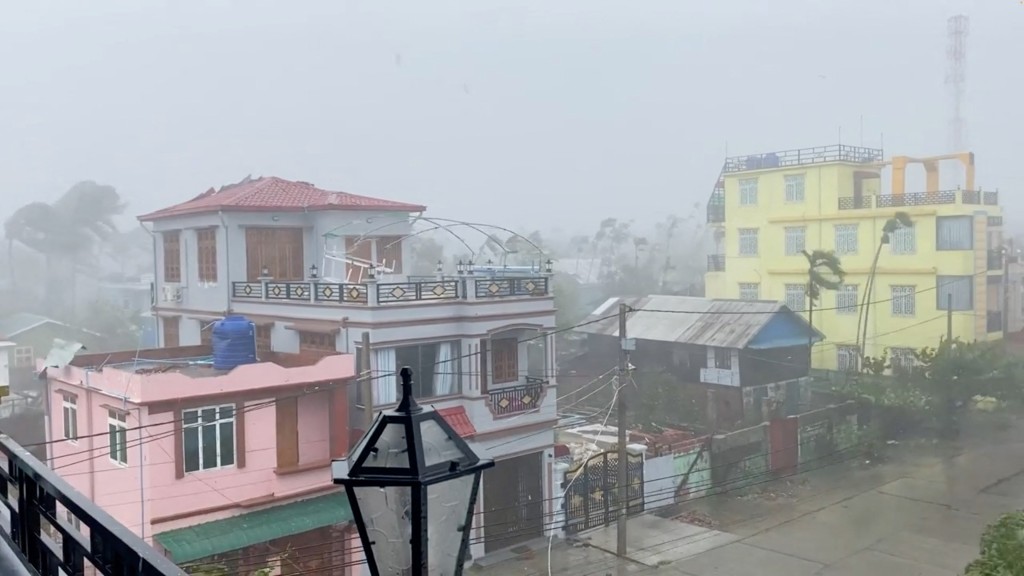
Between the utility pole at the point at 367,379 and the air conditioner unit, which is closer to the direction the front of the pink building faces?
the utility pole

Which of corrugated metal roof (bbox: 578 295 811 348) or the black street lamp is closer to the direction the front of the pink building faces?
the black street lamp

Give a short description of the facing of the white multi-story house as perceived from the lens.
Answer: facing the viewer and to the right of the viewer

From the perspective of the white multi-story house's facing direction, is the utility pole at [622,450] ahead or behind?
ahead

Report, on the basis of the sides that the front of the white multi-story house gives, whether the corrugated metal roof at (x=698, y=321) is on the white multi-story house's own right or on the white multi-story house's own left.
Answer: on the white multi-story house's own left

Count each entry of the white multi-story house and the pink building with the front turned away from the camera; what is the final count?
0

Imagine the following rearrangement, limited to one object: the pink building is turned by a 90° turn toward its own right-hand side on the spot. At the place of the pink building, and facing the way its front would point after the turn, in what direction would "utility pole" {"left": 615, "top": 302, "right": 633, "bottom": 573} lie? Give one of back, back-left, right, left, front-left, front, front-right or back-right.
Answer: back-left

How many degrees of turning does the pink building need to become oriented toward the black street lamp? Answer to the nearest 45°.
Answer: approximately 45° to its right

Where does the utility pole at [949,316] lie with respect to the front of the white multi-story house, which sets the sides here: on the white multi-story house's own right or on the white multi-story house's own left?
on the white multi-story house's own left

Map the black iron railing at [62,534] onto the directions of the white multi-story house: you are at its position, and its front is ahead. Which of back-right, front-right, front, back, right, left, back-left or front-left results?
front-right

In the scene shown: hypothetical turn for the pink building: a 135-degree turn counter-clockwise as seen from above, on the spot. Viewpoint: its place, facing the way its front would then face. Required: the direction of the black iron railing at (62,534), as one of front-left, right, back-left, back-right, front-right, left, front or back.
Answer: back
